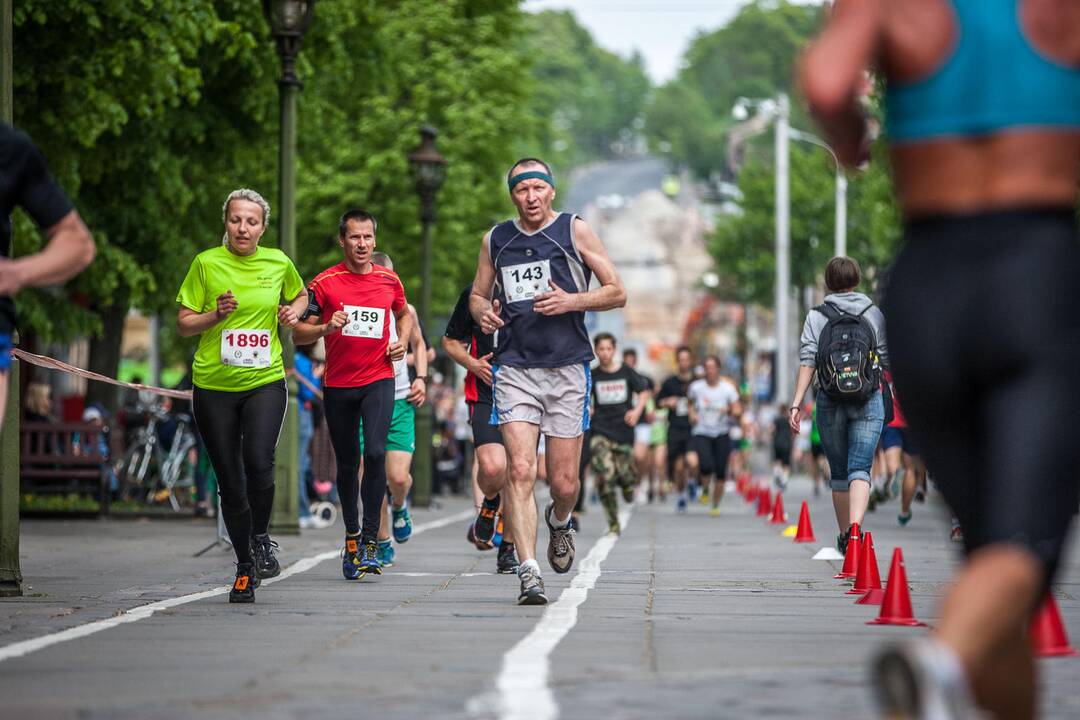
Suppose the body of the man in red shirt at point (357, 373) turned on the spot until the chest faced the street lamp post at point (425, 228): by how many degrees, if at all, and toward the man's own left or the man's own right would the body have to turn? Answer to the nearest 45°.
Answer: approximately 180°

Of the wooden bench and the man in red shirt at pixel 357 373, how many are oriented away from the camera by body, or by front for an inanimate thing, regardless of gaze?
0

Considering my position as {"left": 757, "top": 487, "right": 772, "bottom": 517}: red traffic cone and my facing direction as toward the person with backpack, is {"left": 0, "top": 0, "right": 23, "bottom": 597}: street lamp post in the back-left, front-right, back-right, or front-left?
front-right

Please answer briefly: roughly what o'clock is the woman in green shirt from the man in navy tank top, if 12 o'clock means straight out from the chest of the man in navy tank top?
The woman in green shirt is roughly at 3 o'clock from the man in navy tank top.

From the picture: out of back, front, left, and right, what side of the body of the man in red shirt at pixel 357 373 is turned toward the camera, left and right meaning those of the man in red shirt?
front

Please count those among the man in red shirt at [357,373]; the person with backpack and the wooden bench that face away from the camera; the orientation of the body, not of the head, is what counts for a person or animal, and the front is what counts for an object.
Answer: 1

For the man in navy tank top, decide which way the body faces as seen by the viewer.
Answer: toward the camera

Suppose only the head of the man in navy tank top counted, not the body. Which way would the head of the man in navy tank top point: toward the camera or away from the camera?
toward the camera

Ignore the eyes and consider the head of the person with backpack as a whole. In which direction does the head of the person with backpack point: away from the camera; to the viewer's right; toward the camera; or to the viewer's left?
away from the camera

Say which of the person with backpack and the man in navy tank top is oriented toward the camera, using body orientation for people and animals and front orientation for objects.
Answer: the man in navy tank top

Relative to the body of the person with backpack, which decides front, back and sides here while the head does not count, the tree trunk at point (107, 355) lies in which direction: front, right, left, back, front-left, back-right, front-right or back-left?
front-left

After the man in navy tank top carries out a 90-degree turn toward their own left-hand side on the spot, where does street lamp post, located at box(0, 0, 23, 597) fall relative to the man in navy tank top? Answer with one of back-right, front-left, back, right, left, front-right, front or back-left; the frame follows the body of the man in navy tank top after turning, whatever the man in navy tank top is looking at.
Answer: back

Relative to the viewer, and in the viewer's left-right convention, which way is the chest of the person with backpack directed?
facing away from the viewer

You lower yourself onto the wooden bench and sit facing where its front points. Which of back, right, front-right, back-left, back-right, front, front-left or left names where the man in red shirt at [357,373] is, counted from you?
front
